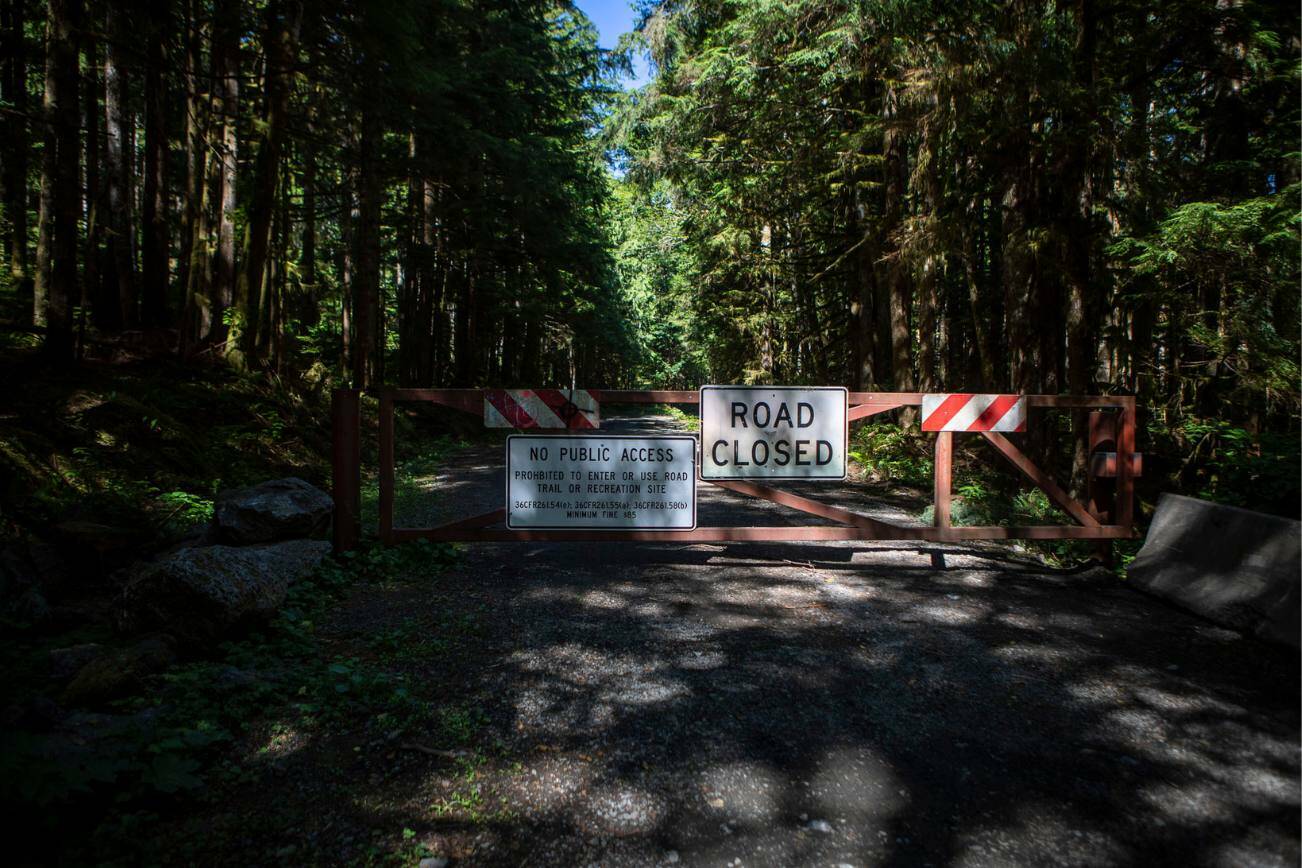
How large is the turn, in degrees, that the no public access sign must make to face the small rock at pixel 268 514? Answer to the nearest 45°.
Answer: approximately 90° to its right

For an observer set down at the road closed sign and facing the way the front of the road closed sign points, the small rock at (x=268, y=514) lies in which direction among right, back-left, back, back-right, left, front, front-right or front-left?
right

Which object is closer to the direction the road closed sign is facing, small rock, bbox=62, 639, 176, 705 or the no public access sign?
the small rock

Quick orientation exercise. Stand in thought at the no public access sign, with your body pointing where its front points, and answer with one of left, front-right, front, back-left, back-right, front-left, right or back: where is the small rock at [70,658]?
front-right

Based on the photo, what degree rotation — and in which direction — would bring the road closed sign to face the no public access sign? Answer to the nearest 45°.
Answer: approximately 90° to its right

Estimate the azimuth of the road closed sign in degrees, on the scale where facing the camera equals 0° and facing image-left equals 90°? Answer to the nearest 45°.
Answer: approximately 0°

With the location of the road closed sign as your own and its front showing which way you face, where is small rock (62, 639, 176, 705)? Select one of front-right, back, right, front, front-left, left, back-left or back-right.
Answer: front-right

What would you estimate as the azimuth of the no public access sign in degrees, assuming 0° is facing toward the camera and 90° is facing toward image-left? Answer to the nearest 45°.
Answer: approximately 0°

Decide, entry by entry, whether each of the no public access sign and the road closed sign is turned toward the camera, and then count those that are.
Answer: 2

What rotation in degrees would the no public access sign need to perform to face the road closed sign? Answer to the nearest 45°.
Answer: approximately 90° to its left
